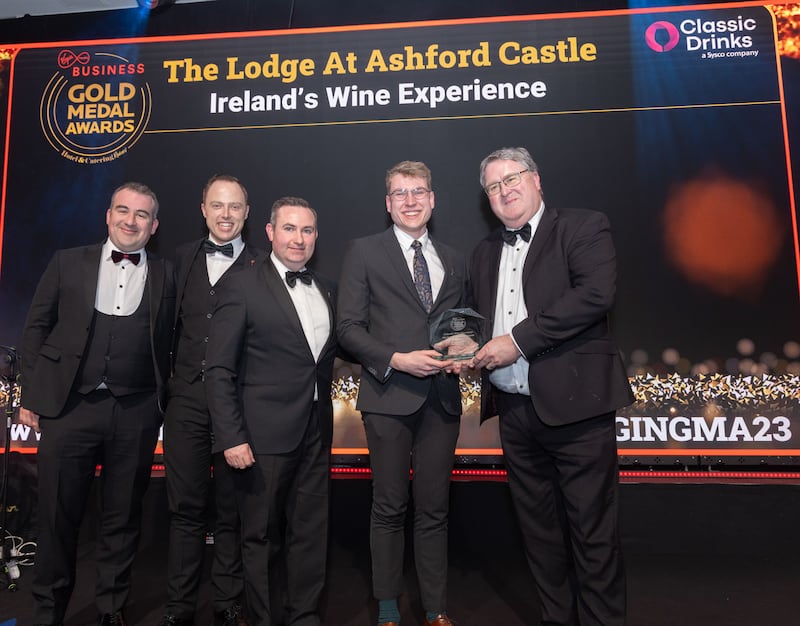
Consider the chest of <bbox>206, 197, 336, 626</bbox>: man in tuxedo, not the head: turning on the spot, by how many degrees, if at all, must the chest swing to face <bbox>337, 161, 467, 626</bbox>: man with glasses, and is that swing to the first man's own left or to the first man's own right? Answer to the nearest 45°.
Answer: approximately 45° to the first man's own left

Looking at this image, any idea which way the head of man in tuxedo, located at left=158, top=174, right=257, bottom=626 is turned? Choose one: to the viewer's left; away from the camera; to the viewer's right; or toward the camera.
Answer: toward the camera

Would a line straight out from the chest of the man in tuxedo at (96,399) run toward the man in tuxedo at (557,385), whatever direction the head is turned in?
no

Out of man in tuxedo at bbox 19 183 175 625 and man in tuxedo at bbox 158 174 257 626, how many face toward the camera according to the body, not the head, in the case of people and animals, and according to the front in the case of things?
2

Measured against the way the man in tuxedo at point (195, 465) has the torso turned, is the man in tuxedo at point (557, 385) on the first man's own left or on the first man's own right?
on the first man's own left

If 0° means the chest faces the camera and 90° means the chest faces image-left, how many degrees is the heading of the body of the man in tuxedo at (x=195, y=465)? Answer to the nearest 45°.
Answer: approximately 0°

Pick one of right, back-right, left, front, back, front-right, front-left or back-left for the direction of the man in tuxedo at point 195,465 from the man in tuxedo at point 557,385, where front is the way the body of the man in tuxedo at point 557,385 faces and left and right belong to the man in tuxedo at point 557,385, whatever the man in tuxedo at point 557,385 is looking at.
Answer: front-right

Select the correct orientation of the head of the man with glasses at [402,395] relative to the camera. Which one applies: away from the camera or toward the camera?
toward the camera

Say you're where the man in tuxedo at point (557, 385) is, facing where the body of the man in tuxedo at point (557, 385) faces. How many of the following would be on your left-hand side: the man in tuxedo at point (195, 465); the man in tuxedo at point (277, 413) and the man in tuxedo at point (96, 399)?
0

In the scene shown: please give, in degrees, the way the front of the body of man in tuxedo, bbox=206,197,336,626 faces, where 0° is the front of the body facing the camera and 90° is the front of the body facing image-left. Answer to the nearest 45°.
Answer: approximately 315°

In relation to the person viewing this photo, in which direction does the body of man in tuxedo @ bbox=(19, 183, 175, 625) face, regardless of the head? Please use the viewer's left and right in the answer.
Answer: facing the viewer

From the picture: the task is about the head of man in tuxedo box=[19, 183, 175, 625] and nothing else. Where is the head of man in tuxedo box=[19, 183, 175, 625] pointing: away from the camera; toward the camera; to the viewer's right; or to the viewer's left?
toward the camera

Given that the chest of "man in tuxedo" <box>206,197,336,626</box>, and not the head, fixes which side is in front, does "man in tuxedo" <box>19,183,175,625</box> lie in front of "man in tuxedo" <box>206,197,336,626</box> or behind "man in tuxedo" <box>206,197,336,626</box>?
behind

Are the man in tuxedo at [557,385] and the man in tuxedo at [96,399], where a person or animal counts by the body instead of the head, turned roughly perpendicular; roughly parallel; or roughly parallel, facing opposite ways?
roughly perpendicular

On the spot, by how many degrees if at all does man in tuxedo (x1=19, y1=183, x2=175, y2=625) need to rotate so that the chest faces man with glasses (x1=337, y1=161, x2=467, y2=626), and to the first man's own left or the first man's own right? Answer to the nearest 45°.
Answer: approximately 45° to the first man's own left

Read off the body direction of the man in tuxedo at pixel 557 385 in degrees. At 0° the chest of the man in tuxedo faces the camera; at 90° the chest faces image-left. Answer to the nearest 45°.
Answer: approximately 45°

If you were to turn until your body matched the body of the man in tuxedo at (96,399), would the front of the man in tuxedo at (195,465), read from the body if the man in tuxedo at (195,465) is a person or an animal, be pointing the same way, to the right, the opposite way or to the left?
the same way

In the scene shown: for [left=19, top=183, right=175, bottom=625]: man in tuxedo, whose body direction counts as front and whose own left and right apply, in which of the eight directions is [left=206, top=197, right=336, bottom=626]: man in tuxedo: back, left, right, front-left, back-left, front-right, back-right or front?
front-left
